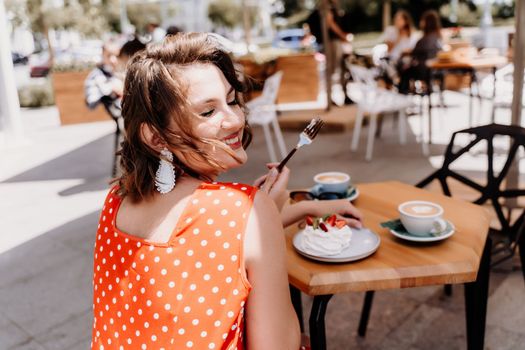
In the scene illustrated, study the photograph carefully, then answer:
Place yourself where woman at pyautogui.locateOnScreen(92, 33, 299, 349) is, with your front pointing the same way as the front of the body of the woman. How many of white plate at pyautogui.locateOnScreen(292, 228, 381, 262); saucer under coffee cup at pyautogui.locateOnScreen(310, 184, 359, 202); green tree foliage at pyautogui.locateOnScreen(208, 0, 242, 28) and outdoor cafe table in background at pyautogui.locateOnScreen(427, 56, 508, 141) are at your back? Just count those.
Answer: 0

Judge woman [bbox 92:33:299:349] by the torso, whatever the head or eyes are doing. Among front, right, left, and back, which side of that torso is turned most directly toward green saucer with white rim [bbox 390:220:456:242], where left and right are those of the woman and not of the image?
front

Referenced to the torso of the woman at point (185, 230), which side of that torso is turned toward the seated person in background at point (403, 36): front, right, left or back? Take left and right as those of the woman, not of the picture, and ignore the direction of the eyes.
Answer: front

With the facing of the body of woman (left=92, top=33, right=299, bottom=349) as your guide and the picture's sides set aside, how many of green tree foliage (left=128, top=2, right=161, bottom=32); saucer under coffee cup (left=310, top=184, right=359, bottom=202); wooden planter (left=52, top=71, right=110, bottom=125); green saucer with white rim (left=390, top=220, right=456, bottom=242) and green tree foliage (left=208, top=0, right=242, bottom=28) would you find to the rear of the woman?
0

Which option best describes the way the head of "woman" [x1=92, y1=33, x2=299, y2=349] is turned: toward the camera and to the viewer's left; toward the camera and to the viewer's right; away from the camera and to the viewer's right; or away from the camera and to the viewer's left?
toward the camera and to the viewer's right

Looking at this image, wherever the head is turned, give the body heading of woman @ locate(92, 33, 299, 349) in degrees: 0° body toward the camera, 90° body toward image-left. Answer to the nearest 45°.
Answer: approximately 225°

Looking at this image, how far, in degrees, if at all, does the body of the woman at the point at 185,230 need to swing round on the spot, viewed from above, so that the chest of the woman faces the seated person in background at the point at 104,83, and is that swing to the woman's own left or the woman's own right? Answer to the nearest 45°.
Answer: approximately 45° to the woman's own left

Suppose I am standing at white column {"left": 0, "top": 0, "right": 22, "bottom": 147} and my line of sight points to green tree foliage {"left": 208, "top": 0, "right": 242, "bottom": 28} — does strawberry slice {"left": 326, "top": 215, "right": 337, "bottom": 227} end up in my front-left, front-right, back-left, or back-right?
back-right

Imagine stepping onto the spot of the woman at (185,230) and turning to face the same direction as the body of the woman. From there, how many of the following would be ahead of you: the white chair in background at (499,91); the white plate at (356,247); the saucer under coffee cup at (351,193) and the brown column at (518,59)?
4

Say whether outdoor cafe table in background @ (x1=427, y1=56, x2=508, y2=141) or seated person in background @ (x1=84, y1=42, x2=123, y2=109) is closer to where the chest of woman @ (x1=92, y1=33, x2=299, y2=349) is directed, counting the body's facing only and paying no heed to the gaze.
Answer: the outdoor cafe table in background

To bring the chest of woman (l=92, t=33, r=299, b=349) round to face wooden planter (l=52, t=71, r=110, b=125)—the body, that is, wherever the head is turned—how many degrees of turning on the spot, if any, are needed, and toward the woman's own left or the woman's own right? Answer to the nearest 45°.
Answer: approximately 45° to the woman's own left

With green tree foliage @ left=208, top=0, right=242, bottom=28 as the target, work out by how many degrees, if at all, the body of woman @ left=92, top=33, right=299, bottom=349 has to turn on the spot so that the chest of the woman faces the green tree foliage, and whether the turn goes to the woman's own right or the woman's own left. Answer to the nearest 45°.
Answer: approximately 45° to the woman's own left

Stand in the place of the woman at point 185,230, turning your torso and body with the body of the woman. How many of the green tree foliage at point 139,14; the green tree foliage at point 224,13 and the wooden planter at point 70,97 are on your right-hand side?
0

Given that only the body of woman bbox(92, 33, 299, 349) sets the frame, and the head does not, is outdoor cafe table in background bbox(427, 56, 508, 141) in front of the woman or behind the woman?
in front

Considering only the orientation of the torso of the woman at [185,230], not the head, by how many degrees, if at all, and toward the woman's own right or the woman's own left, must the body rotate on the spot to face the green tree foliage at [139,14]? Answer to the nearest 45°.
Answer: approximately 45° to the woman's own left

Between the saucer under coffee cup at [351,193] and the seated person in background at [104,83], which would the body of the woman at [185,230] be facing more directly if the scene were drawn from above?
the saucer under coffee cup
